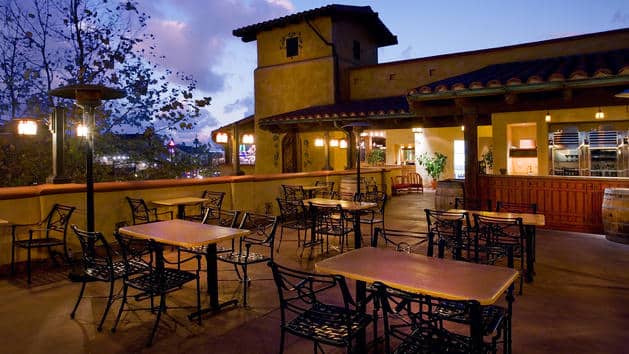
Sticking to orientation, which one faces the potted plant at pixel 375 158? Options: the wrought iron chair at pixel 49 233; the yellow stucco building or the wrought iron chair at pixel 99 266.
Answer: the wrought iron chair at pixel 99 266

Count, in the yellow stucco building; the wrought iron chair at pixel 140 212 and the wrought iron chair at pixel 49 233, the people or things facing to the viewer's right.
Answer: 1

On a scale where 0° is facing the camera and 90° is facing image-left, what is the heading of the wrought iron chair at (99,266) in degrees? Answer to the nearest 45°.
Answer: approximately 225°

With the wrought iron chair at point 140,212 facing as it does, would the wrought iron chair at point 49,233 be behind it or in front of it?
behind

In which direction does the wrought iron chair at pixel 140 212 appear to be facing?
to the viewer's right

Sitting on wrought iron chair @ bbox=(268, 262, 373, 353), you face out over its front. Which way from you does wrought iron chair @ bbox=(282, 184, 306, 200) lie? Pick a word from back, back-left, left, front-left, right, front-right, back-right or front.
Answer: front-left

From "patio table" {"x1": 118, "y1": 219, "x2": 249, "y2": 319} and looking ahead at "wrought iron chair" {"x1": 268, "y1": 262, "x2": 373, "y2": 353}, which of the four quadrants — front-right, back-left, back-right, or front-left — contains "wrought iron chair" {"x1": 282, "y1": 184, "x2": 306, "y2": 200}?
back-left

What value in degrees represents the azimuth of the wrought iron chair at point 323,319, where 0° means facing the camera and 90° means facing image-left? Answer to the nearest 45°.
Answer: approximately 225°

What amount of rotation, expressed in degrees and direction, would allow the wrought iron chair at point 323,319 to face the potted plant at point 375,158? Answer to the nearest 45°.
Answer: approximately 45° to its left
